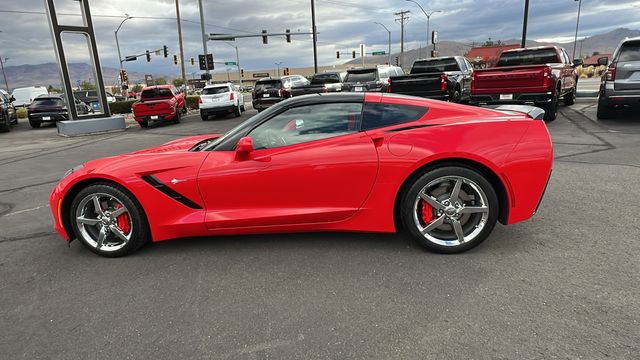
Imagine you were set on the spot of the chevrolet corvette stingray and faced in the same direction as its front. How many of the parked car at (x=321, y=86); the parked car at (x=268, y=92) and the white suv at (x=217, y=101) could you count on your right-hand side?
3

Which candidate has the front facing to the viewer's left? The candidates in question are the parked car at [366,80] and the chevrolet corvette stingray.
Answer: the chevrolet corvette stingray

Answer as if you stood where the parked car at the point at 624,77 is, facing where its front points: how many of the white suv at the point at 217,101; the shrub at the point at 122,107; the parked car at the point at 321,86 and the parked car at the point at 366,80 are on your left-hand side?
4

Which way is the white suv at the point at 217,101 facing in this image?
away from the camera

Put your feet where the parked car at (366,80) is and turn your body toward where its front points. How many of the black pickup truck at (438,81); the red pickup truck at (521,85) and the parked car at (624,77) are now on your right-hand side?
3

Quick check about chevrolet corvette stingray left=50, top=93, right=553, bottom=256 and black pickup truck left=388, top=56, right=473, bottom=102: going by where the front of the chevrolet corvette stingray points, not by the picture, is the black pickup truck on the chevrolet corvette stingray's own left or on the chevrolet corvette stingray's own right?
on the chevrolet corvette stingray's own right

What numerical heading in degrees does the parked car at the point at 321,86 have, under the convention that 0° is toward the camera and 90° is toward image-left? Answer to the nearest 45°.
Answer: approximately 225°

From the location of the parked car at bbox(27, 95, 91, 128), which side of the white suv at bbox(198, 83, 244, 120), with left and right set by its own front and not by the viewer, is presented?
left

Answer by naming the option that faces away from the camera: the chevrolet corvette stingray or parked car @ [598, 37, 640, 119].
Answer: the parked car

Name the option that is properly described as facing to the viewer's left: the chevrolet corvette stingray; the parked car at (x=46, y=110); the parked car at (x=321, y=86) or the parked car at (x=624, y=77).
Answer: the chevrolet corvette stingray

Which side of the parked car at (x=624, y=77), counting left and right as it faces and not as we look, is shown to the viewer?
back
